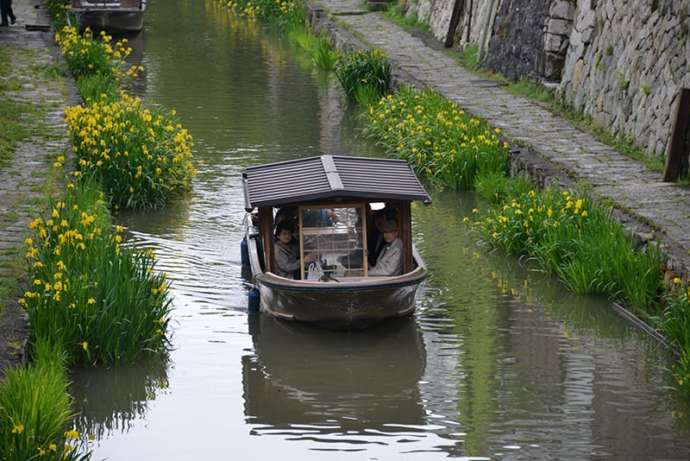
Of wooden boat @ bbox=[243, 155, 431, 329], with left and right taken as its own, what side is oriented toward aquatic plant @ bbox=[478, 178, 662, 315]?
left

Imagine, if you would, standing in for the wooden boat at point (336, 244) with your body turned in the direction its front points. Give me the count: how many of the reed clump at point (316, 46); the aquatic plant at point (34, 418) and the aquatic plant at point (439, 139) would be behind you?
2

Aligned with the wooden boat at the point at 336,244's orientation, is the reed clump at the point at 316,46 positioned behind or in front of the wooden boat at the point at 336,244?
behind

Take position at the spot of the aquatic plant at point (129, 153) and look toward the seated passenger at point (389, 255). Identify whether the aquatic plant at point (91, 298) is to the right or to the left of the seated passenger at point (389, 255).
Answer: right

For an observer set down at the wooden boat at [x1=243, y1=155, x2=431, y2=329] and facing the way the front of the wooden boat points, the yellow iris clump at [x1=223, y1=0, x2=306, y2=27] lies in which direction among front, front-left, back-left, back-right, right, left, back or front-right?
back

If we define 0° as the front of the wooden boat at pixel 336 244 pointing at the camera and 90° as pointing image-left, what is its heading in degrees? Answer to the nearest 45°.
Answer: approximately 0°

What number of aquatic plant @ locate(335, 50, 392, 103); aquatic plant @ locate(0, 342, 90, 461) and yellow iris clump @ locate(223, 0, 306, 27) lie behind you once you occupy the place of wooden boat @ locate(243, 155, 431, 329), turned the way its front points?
2

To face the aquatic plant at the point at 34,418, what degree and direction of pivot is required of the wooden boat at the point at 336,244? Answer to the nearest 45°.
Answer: approximately 45° to its right

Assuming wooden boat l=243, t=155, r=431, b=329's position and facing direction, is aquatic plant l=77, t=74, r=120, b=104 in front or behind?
behind

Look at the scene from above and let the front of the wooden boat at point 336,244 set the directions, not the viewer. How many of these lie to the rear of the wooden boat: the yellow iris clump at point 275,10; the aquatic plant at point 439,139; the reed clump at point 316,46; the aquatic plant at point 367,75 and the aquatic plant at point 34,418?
4
